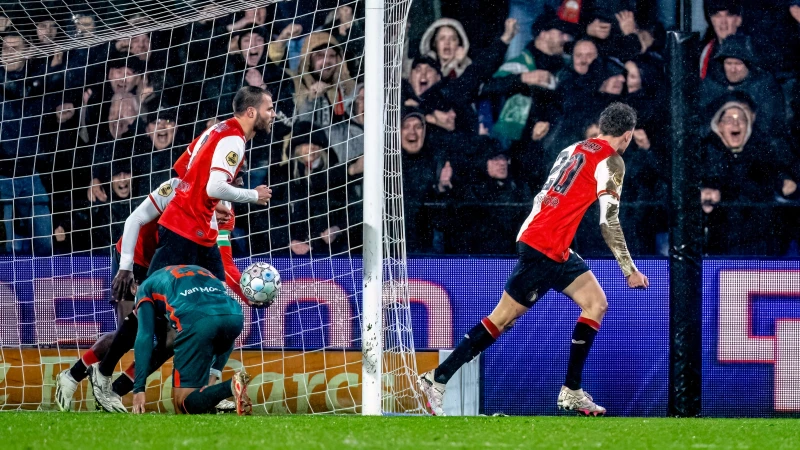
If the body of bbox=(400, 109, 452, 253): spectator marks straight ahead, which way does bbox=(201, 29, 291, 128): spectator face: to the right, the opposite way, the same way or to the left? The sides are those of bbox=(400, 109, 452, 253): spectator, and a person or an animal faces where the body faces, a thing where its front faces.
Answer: the same way

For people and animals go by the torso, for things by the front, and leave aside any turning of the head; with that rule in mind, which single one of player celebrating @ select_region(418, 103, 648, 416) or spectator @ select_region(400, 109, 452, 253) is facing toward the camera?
the spectator

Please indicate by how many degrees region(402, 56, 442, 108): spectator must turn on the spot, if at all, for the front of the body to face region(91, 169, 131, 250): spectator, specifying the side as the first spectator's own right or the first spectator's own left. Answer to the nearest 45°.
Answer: approximately 90° to the first spectator's own right

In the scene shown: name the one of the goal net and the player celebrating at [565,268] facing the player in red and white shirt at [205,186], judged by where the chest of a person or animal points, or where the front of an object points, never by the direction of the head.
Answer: the goal net

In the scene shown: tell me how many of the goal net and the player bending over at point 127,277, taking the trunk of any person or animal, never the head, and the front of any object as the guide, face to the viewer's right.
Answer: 1

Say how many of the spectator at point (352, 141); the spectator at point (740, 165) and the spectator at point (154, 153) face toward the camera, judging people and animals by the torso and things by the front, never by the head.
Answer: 3

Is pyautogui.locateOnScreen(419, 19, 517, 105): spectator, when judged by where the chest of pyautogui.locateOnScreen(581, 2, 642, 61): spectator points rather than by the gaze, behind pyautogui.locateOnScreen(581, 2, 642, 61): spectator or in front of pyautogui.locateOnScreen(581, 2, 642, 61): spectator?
in front

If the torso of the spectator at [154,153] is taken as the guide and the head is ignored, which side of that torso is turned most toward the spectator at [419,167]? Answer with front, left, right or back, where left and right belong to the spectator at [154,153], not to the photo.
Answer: left

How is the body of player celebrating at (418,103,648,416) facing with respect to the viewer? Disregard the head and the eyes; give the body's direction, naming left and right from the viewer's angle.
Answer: facing away from the viewer and to the right of the viewer

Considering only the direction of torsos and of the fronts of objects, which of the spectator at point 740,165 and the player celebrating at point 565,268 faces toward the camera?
the spectator

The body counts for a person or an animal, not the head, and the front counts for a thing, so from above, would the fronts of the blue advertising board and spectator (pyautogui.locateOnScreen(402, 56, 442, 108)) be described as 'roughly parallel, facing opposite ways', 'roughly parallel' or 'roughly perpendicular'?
roughly parallel

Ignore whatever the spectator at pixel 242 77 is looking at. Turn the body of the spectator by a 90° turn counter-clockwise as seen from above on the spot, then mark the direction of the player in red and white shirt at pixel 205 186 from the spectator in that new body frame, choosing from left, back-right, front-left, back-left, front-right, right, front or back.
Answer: right

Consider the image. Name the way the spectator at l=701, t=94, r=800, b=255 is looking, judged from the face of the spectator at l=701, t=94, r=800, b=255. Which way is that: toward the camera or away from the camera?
toward the camera

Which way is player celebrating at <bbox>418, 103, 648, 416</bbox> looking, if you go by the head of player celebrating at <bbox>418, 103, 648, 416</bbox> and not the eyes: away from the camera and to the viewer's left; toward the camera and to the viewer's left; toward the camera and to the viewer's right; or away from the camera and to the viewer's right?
away from the camera and to the viewer's right

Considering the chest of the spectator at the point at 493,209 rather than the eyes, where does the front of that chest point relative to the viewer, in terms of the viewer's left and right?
facing the viewer

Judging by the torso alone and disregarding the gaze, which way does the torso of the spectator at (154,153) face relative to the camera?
toward the camera

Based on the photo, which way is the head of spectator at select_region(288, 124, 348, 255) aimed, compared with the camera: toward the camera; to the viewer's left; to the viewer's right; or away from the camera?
toward the camera

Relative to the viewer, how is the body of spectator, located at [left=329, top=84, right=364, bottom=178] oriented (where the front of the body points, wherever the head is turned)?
toward the camera
